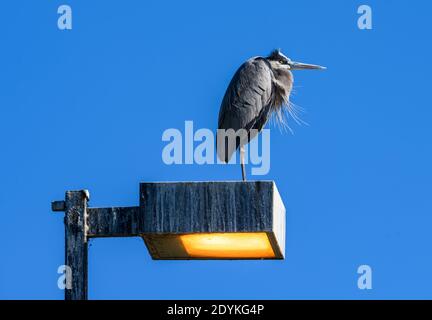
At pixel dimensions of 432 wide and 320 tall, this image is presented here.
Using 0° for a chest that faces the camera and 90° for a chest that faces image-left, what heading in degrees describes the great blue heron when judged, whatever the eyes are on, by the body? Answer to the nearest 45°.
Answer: approximately 270°
